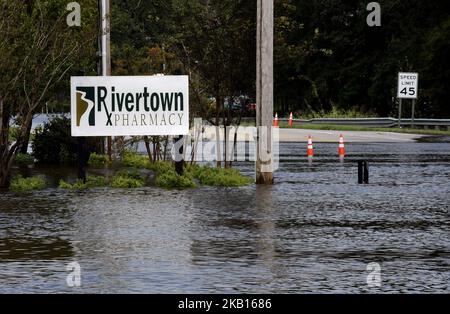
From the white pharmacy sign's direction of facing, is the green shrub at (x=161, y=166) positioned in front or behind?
behind

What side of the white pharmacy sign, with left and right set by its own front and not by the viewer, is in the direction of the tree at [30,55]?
right

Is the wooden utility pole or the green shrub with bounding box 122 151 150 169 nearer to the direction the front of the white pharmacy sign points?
the wooden utility pole

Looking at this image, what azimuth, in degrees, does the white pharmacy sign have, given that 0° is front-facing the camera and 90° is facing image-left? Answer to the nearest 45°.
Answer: approximately 0°

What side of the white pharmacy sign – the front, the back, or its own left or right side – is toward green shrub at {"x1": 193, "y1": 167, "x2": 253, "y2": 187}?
left

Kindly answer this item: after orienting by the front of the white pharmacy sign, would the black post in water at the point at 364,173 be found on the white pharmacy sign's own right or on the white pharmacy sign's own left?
on the white pharmacy sign's own left

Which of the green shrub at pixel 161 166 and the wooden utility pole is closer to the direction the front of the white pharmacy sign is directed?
the green shrub

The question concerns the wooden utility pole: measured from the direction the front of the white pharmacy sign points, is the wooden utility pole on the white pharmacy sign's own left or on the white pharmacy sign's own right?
on the white pharmacy sign's own left

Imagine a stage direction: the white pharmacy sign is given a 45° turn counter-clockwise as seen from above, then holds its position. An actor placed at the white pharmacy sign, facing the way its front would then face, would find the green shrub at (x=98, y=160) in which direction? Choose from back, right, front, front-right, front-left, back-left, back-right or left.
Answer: back-left
